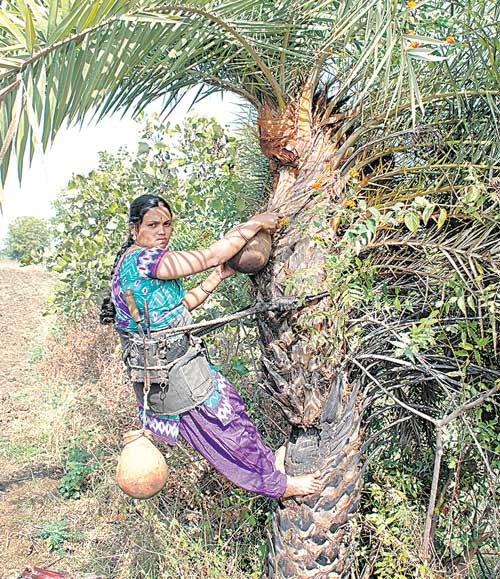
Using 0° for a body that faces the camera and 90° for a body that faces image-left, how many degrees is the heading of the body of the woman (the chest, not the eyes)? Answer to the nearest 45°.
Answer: approximately 270°

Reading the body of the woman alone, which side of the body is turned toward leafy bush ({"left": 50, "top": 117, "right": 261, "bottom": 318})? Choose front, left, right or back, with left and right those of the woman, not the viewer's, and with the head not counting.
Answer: left
